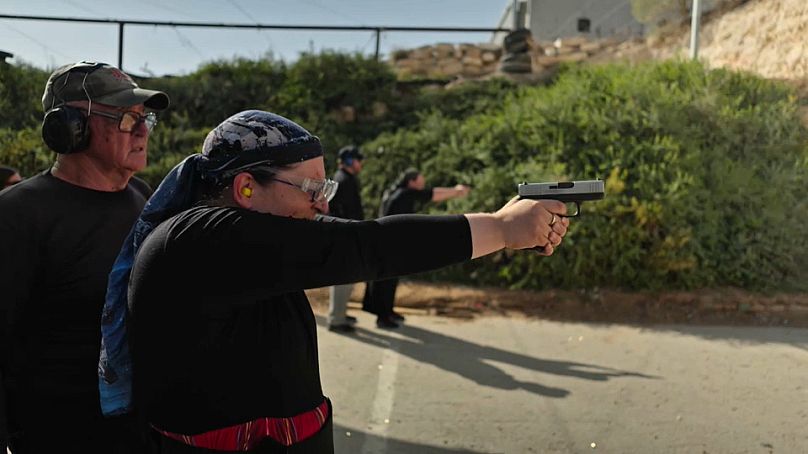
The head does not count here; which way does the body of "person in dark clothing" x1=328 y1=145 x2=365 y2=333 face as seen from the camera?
to the viewer's right

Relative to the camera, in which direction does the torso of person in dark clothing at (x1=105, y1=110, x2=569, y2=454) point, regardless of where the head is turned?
to the viewer's right

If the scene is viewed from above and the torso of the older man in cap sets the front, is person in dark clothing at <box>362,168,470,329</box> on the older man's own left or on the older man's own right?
on the older man's own left

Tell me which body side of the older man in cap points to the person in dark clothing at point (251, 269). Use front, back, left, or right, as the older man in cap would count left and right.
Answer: front

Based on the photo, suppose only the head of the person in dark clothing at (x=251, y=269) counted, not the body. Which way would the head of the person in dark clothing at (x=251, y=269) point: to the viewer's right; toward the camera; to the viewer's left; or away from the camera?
to the viewer's right

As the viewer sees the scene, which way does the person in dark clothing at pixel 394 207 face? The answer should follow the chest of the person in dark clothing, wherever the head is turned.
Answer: to the viewer's right

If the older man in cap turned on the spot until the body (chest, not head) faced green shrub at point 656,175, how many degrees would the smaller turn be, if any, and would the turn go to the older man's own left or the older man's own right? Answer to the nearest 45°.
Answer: approximately 90° to the older man's own left

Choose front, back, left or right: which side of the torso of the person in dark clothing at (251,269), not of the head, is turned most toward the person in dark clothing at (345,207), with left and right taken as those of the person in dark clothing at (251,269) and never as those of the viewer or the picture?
left

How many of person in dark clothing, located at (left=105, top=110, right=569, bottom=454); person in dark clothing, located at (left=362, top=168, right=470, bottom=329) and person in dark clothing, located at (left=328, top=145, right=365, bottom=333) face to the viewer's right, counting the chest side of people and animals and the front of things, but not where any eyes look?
3

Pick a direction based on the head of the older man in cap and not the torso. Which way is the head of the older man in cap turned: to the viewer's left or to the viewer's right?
to the viewer's right

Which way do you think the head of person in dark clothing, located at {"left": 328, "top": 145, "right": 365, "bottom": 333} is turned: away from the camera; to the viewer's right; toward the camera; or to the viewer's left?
to the viewer's right

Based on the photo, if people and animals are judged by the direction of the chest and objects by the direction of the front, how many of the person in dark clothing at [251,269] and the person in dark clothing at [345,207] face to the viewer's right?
2

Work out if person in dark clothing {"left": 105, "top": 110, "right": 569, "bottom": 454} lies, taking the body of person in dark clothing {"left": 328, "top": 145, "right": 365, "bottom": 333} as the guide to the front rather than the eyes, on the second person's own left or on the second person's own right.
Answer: on the second person's own right
